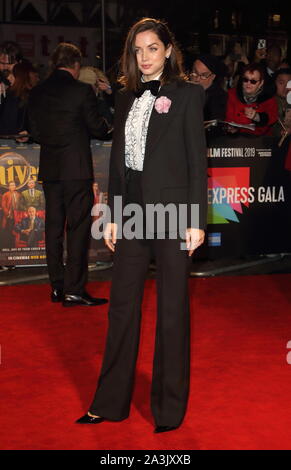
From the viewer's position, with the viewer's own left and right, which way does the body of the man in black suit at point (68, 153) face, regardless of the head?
facing away from the viewer and to the right of the viewer

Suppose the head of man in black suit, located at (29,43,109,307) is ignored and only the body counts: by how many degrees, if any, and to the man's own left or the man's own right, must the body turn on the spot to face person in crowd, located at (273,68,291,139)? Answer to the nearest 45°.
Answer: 0° — they already face them

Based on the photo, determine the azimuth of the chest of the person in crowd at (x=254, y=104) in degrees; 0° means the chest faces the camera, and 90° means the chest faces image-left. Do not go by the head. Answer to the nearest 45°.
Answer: approximately 0°

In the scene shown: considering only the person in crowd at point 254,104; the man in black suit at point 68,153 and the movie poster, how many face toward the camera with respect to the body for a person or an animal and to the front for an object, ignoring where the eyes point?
2

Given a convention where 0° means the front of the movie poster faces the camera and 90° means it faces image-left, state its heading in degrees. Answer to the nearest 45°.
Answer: approximately 0°

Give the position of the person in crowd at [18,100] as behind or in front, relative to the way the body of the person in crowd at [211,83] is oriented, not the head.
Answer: in front

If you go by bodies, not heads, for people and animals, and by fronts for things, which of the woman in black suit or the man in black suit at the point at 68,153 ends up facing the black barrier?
the man in black suit

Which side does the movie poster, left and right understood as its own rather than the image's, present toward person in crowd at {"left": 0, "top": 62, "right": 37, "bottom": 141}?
back

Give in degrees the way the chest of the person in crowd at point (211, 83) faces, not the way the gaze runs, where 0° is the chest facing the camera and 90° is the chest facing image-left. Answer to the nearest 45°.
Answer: approximately 45°

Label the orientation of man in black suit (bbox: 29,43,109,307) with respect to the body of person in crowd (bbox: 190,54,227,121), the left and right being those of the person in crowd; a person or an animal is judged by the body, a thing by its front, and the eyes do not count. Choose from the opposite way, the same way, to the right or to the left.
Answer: the opposite way

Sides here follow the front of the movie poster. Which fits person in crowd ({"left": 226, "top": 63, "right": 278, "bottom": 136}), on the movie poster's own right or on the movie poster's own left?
on the movie poster's own left

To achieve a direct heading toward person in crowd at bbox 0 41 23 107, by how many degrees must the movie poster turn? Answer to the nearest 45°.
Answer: approximately 180°
